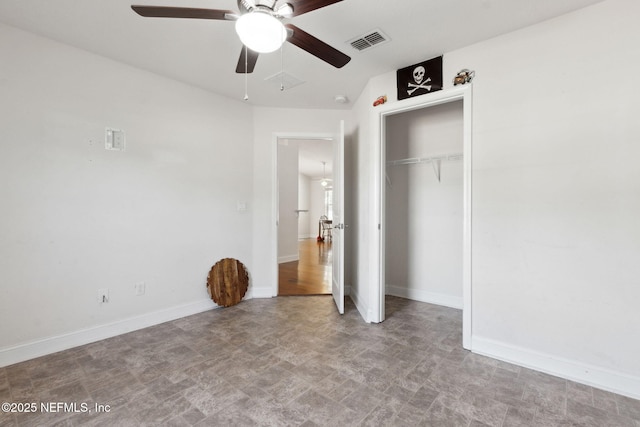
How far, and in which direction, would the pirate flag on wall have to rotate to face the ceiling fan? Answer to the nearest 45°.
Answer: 0° — it already faces it

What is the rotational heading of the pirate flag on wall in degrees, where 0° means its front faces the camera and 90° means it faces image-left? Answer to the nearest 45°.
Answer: approximately 45°

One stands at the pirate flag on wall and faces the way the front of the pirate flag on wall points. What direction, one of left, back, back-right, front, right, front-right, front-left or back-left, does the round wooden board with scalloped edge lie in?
front-right
